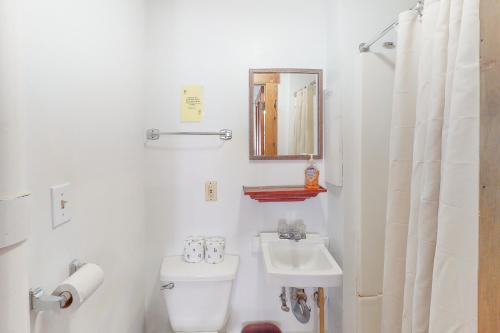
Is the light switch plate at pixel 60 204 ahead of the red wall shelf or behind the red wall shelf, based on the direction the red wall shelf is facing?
ahead

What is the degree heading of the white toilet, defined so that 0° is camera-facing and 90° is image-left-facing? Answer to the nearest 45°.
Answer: approximately 0°

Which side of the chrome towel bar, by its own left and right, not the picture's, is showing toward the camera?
front

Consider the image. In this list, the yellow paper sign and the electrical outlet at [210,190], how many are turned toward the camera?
2

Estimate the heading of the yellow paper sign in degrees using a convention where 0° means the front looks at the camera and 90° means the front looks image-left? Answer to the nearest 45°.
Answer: approximately 0°

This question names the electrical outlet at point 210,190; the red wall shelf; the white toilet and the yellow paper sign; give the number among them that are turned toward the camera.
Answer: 4

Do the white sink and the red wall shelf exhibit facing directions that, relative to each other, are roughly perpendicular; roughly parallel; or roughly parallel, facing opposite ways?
roughly parallel

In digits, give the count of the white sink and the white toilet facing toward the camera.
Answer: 2

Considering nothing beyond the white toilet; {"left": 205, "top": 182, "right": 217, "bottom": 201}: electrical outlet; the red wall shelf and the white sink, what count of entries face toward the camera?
4

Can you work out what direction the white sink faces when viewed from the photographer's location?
facing the viewer

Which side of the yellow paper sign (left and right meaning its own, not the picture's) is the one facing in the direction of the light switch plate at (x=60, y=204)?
front
